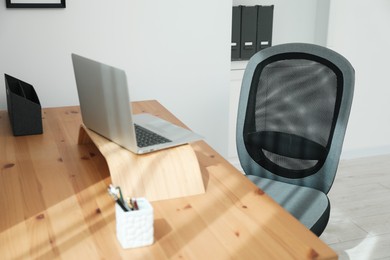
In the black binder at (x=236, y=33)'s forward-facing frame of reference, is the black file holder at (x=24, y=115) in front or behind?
in front

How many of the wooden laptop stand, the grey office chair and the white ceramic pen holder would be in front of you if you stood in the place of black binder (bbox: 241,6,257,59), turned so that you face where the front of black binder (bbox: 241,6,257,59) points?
3

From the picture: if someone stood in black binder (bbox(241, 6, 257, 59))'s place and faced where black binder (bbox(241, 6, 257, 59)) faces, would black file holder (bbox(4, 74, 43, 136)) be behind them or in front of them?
in front

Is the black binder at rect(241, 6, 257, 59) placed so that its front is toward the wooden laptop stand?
yes

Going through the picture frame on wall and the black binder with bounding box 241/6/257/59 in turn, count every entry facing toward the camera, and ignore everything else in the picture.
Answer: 2

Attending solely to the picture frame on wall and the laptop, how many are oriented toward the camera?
1

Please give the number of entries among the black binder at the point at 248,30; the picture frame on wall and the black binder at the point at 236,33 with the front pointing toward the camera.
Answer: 3

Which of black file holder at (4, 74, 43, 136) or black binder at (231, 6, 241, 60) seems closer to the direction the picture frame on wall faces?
the black file holder

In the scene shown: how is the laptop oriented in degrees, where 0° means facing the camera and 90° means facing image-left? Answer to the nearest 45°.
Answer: approximately 225°
